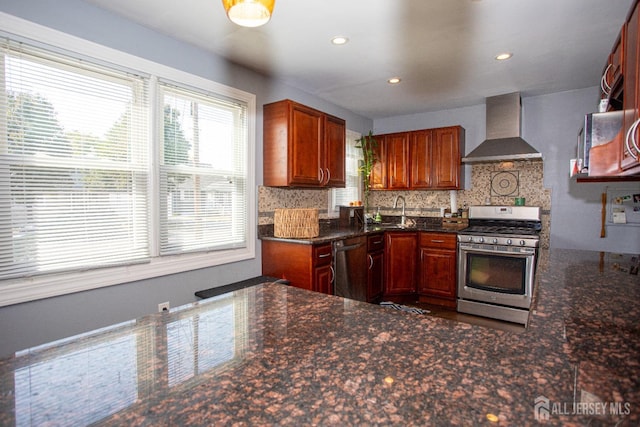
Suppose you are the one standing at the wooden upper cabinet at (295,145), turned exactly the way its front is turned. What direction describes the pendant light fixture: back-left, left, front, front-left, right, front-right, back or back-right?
front-right

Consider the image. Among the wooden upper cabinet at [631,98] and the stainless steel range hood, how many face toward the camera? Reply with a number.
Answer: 1

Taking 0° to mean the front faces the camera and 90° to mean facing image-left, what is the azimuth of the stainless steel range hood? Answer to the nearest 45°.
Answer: approximately 0°

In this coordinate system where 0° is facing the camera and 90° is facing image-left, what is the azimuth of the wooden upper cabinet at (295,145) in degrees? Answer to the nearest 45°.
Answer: approximately 315°

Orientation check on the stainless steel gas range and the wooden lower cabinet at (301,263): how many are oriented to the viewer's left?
0

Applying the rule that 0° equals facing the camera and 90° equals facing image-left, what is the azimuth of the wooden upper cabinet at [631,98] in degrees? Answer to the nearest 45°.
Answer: approximately 90°

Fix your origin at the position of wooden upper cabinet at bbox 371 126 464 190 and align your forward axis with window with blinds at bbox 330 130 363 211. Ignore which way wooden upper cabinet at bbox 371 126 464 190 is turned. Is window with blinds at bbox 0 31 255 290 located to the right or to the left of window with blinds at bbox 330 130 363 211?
left
